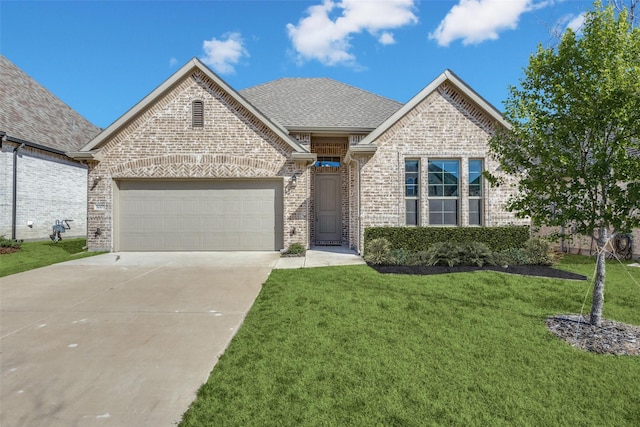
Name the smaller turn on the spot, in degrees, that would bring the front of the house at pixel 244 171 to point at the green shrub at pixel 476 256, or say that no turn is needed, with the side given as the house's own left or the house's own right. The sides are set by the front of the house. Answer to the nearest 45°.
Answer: approximately 45° to the house's own left

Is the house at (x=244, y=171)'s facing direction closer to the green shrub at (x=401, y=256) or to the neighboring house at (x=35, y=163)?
the green shrub

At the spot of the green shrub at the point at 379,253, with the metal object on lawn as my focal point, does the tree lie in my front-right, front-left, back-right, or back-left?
back-left

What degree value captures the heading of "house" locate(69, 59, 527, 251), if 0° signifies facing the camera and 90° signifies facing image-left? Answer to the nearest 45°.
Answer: approximately 0°

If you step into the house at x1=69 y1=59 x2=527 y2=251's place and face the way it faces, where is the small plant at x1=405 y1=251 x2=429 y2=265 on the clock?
The small plant is roughly at 10 o'clock from the house.

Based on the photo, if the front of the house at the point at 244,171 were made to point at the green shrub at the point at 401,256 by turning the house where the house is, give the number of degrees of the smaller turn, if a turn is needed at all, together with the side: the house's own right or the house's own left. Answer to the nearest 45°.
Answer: approximately 45° to the house's own left

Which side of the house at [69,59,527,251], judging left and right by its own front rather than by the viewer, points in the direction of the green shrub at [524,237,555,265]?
left

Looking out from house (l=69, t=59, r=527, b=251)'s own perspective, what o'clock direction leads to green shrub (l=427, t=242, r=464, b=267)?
The green shrub is roughly at 10 o'clock from the house.

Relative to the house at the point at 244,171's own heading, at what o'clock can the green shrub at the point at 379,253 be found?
The green shrub is roughly at 10 o'clock from the house.

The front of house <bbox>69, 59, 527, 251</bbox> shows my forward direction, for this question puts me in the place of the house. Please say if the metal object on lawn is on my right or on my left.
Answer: on my right
